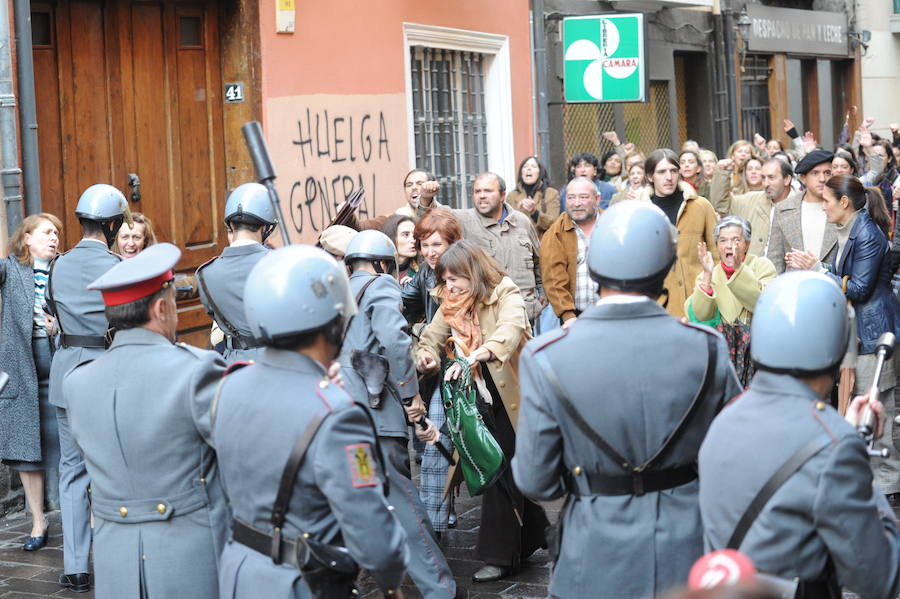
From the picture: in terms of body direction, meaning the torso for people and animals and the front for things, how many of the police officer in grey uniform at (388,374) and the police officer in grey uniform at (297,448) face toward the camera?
0

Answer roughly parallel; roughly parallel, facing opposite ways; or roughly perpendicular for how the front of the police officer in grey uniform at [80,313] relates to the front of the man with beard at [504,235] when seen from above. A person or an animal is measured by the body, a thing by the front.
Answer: roughly parallel, facing opposite ways

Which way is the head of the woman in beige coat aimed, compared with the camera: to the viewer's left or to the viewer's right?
to the viewer's left

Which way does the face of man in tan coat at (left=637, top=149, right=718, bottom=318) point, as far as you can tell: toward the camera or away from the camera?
toward the camera

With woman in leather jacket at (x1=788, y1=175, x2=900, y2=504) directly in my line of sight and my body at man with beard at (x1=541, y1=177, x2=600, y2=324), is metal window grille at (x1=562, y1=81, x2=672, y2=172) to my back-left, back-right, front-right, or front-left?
back-left

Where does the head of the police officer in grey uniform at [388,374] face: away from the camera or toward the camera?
away from the camera

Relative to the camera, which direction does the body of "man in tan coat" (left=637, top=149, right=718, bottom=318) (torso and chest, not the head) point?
toward the camera

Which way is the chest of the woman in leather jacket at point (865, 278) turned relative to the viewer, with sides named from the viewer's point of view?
facing to the left of the viewer

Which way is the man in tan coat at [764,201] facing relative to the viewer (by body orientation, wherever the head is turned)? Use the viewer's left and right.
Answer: facing the viewer and to the left of the viewer

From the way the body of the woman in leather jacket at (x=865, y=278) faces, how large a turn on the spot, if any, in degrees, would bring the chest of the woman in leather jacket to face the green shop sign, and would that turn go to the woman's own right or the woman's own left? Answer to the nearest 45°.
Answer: approximately 90° to the woman's own right

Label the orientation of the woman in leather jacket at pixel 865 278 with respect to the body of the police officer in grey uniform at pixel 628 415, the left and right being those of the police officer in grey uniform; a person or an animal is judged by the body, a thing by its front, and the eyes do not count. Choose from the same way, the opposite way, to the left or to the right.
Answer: to the left

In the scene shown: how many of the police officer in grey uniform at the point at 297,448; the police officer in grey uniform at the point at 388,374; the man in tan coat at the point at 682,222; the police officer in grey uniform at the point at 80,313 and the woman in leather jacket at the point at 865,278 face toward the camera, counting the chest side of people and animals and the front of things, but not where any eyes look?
1

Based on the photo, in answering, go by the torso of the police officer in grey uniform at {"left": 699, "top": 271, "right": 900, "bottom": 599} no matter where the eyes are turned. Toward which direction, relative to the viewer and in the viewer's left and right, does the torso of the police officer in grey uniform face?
facing away from the viewer and to the right of the viewer

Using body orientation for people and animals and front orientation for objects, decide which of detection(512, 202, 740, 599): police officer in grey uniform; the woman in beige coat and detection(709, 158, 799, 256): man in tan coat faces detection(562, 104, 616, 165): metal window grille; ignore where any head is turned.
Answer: the police officer in grey uniform
